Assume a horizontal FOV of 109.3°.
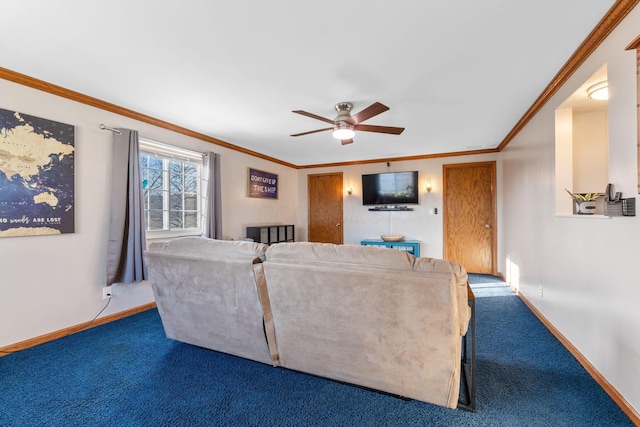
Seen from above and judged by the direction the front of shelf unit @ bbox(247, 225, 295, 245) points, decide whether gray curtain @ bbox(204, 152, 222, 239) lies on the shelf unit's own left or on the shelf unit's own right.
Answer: on the shelf unit's own right

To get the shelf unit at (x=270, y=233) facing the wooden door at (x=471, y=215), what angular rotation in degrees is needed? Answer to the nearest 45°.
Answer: approximately 45° to its left

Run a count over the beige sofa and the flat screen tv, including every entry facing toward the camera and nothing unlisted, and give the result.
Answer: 1

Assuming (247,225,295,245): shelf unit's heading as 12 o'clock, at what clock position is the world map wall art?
The world map wall art is roughly at 3 o'clock from the shelf unit.

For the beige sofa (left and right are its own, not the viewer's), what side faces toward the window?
left

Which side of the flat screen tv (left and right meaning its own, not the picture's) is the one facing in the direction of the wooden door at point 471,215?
left

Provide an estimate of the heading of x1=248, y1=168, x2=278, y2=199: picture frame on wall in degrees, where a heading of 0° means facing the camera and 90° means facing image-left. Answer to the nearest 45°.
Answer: approximately 315°

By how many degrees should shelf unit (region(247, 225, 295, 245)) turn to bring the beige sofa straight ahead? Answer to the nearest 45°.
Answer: approximately 45° to its right

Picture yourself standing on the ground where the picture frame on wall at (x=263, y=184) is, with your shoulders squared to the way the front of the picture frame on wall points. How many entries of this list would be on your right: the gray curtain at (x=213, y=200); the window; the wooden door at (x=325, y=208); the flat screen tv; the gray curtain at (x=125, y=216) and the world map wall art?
4

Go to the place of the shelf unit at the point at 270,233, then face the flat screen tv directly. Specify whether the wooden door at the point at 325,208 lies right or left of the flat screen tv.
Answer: left

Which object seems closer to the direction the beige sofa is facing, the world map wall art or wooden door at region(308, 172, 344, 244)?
the wooden door

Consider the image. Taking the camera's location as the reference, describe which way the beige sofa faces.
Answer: facing away from the viewer and to the right of the viewer

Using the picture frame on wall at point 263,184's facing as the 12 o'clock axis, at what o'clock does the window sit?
The window is roughly at 3 o'clock from the picture frame on wall.
